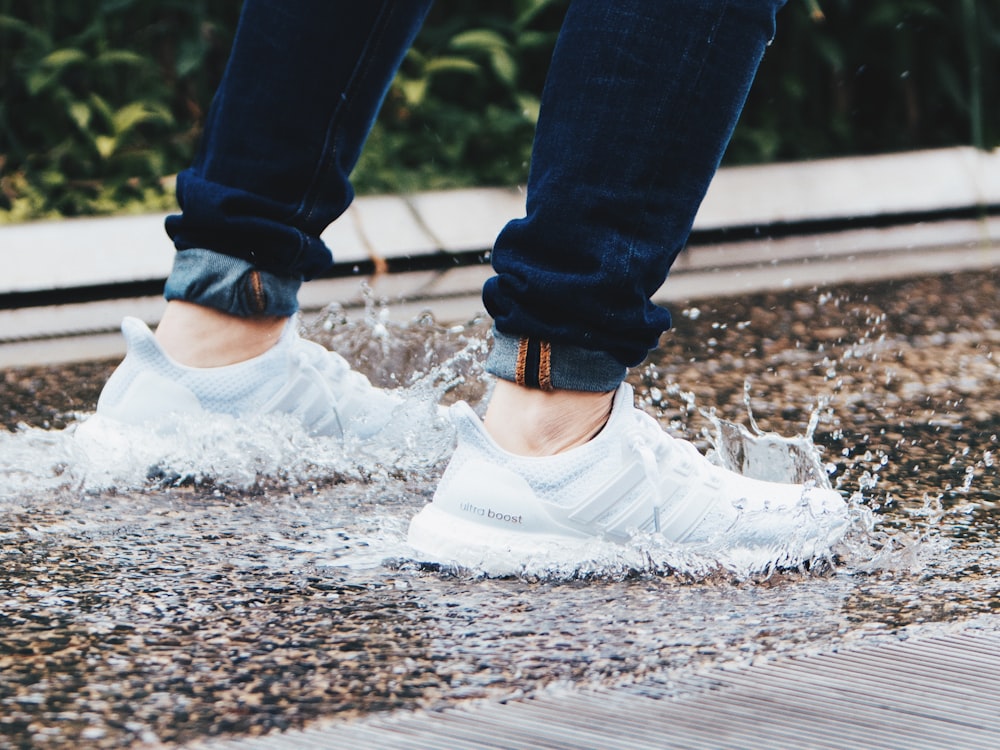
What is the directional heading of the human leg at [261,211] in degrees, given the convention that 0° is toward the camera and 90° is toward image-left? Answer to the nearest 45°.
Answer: approximately 270°

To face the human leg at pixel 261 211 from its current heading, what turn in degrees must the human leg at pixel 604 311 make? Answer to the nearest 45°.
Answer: approximately 135° to its left

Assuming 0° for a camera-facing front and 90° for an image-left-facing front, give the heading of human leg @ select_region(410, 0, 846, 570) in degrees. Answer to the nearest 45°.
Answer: approximately 270°

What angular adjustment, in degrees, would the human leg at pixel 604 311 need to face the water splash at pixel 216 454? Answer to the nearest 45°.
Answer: approximately 135° to its left

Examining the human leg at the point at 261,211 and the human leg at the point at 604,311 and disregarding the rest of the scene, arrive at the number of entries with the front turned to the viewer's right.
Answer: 2
